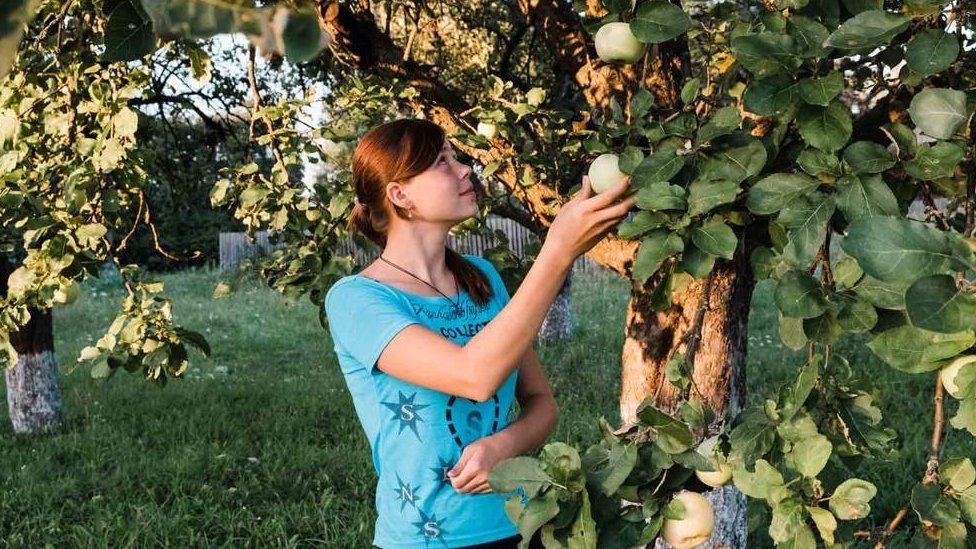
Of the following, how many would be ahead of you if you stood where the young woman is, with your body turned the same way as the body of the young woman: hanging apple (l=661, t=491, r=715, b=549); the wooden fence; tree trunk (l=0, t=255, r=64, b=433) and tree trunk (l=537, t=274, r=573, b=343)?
1

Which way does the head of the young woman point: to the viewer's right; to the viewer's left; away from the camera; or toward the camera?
to the viewer's right

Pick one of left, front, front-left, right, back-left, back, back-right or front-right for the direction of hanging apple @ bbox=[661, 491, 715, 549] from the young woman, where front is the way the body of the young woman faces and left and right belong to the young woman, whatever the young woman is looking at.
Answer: front

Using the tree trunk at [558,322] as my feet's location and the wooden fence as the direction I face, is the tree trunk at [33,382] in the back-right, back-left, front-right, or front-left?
back-left

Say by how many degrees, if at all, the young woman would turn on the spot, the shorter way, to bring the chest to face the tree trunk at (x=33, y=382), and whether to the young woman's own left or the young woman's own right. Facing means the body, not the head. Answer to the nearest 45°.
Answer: approximately 180°

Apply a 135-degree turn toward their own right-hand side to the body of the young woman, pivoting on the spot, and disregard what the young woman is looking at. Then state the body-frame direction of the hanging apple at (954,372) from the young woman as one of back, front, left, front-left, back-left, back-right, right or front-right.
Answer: back-left

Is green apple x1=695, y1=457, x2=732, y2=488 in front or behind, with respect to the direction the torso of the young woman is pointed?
in front

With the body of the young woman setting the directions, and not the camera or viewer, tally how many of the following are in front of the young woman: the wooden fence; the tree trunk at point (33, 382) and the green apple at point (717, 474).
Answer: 1

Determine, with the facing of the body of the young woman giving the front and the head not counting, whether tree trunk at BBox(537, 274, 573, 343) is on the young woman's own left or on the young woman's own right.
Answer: on the young woman's own left

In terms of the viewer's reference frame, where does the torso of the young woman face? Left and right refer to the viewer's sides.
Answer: facing the viewer and to the right of the viewer
